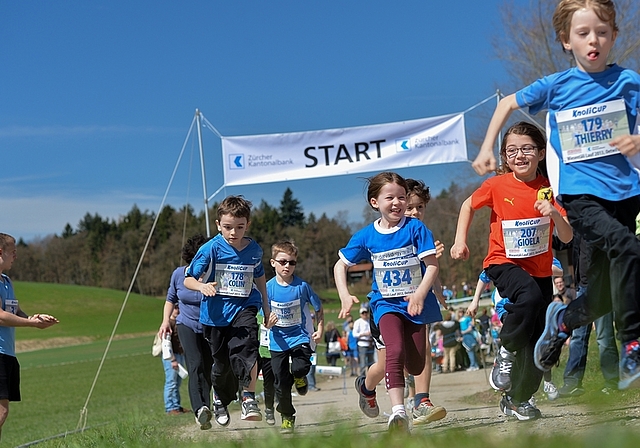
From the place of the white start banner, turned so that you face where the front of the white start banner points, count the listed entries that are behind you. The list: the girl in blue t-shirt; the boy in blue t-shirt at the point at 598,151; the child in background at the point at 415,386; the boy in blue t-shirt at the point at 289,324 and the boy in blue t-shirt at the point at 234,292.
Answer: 0

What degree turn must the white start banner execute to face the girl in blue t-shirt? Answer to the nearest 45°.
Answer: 0° — it already faces them

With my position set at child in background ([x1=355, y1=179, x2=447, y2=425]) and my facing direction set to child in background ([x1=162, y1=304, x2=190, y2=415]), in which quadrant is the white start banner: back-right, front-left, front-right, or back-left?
front-right

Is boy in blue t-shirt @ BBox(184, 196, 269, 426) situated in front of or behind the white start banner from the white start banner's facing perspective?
in front

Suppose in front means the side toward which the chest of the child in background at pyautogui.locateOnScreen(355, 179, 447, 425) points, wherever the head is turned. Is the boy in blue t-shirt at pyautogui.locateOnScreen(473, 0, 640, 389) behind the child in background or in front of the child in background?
in front

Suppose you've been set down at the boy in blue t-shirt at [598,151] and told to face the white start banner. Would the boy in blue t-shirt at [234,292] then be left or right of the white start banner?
left

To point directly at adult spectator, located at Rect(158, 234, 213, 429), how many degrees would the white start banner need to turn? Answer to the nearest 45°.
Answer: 0° — it already faces them

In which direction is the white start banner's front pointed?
toward the camera

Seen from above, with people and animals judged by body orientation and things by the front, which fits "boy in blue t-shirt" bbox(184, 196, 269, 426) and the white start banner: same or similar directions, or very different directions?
same or similar directions

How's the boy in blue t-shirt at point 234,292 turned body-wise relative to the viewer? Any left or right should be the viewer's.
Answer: facing the viewer

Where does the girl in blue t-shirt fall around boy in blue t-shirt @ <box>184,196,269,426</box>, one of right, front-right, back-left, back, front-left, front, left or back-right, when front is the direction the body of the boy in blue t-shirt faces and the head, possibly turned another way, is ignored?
front-left

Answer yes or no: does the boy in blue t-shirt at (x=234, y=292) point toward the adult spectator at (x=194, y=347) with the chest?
no
